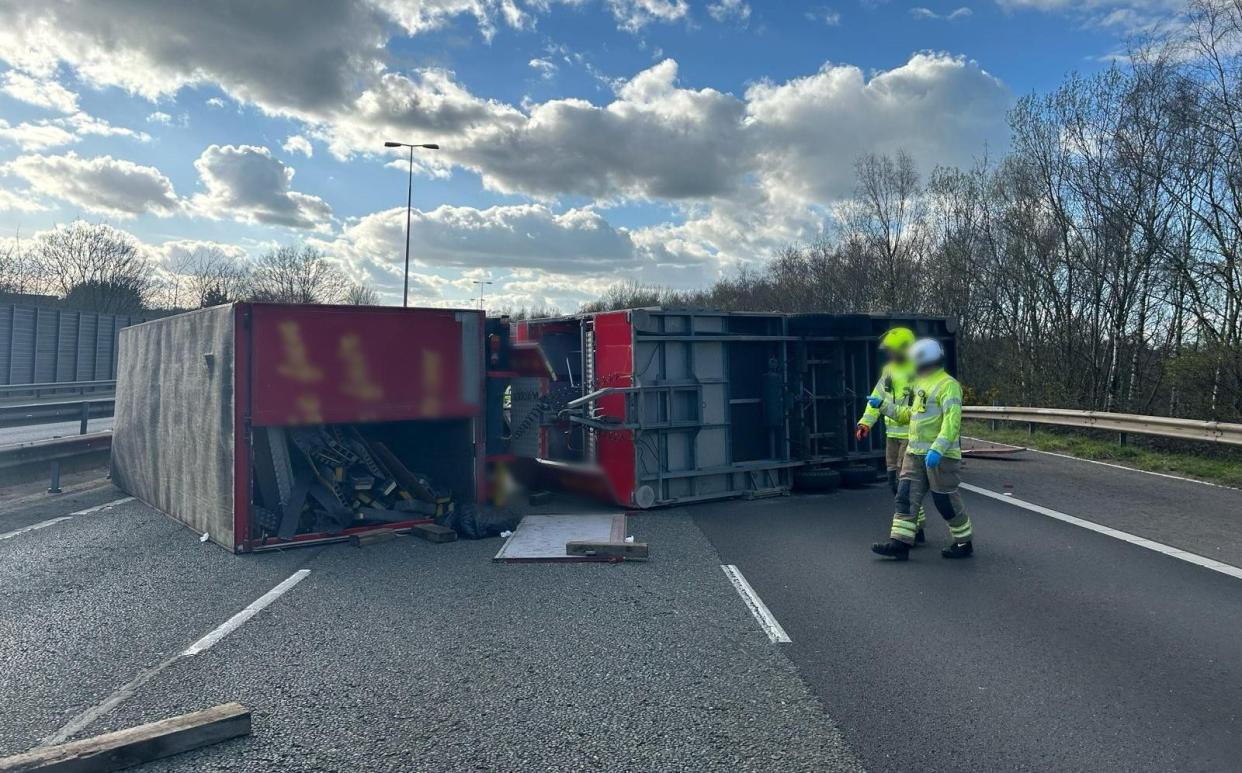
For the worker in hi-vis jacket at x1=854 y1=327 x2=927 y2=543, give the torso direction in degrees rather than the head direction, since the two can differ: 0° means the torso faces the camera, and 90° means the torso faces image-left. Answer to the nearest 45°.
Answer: approximately 45°

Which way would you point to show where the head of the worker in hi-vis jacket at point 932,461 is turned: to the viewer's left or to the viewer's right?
to the viewer's left

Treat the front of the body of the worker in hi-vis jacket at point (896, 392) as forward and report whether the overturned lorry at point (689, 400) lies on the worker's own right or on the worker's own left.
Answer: on the worker's own right

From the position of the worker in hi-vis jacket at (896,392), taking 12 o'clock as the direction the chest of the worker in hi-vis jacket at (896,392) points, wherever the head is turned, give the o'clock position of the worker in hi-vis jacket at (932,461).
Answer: the worker in hi-vis jacket at (932,461) is roughly at 10 o'clock from the worker in hi-vis jacket at (896,392).

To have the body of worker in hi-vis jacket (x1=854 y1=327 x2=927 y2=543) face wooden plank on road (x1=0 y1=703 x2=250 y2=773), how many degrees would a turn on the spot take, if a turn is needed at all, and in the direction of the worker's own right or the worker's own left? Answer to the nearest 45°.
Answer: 0° — they already face it

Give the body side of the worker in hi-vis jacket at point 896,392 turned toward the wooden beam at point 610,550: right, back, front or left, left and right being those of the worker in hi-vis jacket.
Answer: front

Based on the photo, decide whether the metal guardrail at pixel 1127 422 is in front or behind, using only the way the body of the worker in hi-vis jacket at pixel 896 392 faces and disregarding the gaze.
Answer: behind

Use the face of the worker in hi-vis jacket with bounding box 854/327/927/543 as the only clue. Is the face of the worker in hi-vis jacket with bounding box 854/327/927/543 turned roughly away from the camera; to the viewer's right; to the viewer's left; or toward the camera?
to the viewer's left

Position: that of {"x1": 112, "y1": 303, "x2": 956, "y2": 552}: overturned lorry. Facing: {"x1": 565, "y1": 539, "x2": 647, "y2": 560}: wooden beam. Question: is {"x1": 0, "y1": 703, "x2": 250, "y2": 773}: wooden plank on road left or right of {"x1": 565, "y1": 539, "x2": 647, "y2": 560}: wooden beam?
right
